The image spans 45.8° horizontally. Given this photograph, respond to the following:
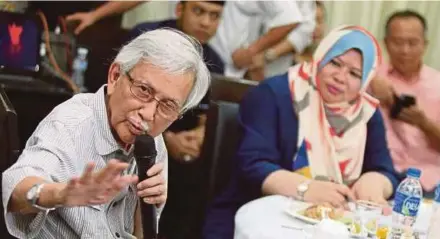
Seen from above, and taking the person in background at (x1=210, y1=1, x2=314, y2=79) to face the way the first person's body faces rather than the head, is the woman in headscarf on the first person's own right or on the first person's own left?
on the first person's own left

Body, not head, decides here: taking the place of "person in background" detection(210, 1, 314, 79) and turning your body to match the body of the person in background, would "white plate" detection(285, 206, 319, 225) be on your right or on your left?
on your left

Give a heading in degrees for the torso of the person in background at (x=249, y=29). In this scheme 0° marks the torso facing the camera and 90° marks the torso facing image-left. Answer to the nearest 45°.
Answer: approximately 45°

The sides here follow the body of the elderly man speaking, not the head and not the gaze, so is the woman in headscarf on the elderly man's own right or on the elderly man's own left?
on the elderly man's own left
